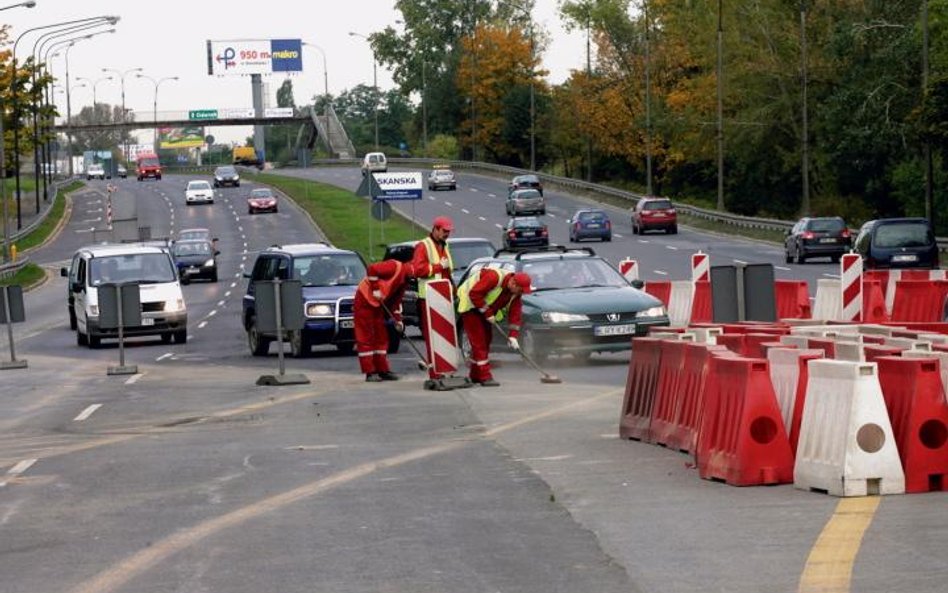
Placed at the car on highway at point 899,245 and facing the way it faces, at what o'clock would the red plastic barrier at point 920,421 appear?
The red plastic barrier is roughly at 6 o'clock from the car on highway.

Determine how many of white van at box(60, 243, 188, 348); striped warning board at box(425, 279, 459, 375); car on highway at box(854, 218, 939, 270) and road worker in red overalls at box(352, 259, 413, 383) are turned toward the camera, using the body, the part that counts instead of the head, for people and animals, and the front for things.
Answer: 2

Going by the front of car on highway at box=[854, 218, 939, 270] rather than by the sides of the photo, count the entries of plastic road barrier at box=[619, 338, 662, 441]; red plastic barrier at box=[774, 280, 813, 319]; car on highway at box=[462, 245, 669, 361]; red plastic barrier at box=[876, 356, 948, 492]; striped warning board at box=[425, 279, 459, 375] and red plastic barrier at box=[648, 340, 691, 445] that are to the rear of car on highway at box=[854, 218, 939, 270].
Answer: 6

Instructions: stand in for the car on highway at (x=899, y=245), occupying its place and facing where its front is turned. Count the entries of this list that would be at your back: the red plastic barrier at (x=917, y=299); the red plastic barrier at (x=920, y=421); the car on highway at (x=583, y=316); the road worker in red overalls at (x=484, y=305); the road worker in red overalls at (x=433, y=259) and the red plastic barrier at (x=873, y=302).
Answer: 6

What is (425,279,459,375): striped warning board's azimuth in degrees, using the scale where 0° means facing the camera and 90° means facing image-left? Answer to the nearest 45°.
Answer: approximately 0°

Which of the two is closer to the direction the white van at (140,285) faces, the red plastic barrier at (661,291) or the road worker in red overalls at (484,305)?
the road worker in red overalls

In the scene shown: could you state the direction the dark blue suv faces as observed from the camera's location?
facing the viewer and to the right of the viewer

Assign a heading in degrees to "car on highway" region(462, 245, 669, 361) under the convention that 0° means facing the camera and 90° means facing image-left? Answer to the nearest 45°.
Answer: approximately 315°

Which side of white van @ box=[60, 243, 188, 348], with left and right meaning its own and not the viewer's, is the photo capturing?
front

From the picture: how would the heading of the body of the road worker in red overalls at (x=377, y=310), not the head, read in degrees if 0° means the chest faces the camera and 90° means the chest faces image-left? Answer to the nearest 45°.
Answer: approximately 270°

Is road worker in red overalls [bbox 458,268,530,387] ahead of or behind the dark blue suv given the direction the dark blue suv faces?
ahead

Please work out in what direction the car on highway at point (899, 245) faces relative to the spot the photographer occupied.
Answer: facing away from the viewer

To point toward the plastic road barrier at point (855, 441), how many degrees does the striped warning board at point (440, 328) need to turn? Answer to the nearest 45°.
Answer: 0° — it already faces it
